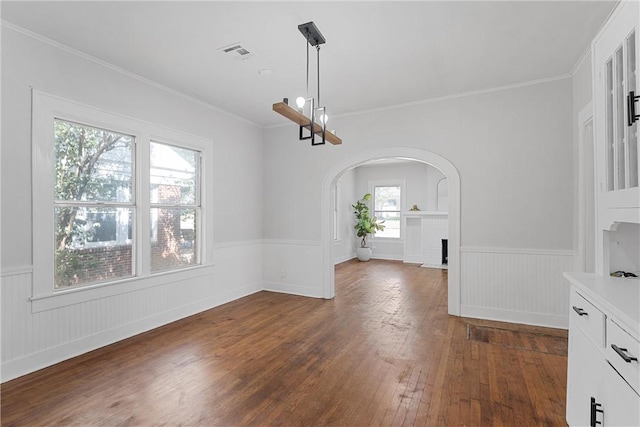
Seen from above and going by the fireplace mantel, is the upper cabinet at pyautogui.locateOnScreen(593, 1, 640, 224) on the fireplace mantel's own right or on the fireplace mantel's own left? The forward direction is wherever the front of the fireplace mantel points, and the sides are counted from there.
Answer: on the fireplace mantel's own left

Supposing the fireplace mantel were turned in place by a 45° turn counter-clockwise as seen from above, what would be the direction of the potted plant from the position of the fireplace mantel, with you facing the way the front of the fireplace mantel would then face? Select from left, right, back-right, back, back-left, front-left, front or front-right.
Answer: right

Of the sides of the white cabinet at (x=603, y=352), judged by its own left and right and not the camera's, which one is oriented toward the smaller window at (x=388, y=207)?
right

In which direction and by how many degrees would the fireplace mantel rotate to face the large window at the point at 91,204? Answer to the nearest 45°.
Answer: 0° — it already faces it

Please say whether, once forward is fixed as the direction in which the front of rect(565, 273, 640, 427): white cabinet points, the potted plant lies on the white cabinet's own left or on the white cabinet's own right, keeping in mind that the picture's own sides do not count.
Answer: on the white cabinet's own right

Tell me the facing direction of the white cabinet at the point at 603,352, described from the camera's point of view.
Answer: facing the viewer and to the left of the viewer

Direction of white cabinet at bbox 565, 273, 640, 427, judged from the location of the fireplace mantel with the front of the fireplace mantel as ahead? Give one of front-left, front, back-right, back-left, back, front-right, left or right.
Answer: front-left

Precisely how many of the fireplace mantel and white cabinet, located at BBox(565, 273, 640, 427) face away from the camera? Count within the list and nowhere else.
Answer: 0
